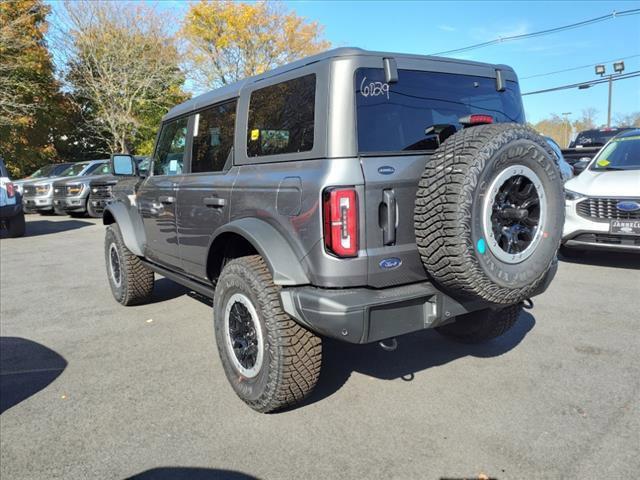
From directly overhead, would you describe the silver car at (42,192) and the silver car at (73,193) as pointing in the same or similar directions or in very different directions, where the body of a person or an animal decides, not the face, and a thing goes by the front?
same or similar directions

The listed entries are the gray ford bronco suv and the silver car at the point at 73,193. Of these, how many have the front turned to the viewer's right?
0

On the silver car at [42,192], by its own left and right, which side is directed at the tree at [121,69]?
back

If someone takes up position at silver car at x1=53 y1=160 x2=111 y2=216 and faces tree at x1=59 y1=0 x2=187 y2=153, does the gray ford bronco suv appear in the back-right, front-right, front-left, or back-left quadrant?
back-right

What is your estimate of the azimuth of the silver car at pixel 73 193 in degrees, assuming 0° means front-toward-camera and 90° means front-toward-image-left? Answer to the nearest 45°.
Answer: approximately 45°

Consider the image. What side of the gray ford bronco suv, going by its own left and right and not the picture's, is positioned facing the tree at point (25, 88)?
front

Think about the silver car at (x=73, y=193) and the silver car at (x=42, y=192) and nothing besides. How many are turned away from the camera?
0

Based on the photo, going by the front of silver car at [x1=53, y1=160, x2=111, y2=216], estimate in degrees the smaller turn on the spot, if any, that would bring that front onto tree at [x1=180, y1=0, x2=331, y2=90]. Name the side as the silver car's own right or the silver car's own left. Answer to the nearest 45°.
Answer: approximately 180°

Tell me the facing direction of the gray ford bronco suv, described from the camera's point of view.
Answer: facing away from the viewer and to the left of the viewer

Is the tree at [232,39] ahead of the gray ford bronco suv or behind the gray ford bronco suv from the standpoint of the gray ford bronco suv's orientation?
ahead

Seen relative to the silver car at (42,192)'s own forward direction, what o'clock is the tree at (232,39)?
The tree is roughly at 6 o'clock from the silver car.

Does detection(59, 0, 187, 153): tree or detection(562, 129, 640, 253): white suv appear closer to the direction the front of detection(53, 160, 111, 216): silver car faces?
the white suv

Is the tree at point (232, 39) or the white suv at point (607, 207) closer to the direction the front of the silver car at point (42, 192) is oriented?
the white suv

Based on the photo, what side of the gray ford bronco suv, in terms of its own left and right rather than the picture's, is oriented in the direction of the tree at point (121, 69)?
front

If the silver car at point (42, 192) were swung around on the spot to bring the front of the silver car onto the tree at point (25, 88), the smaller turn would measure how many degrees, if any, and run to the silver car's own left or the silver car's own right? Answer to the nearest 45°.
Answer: approximately 135° to the silver car's own right

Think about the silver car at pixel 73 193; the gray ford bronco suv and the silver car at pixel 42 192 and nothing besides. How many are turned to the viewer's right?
0

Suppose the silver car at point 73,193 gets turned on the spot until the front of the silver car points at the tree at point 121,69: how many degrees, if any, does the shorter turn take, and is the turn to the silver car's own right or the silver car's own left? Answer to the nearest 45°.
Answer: approximately 135° to the silver car's own right
